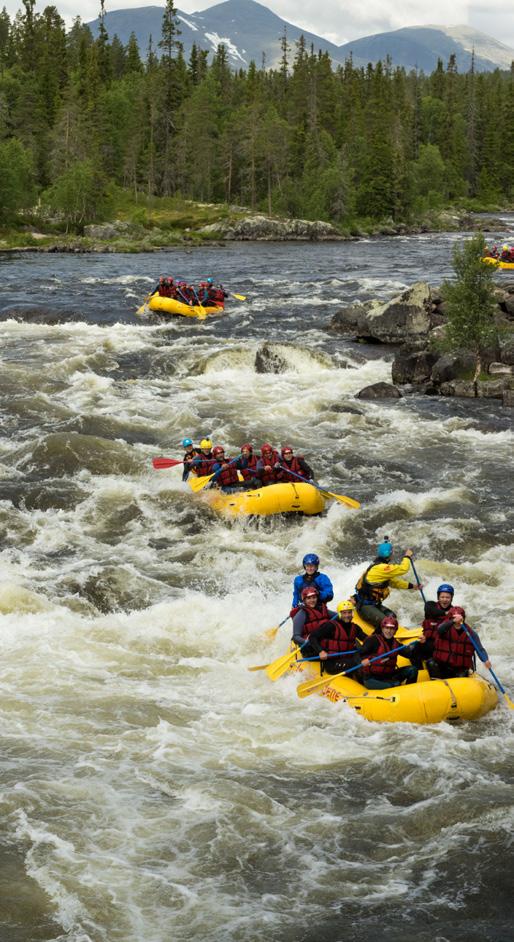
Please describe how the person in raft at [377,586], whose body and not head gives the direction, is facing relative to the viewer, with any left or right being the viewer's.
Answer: facing to the right of the viewer

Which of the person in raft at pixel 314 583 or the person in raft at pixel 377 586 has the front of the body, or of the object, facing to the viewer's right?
the person in raft at pixel 377 586

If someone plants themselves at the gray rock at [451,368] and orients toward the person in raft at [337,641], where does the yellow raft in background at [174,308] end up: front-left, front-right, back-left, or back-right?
back-right

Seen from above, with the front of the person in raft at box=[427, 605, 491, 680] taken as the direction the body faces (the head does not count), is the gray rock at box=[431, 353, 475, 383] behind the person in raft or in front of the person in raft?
behind

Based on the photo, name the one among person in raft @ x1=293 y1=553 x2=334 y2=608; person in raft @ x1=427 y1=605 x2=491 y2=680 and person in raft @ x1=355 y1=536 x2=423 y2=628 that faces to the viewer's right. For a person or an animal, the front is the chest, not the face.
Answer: person in raft @ x1=355 y1=536 x2=423 y2=628

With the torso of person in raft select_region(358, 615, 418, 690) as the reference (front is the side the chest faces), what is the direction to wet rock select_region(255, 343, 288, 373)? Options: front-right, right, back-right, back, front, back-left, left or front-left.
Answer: back-left

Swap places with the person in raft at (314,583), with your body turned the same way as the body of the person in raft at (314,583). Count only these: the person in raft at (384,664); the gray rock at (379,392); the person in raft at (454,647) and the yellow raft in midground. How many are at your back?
2
